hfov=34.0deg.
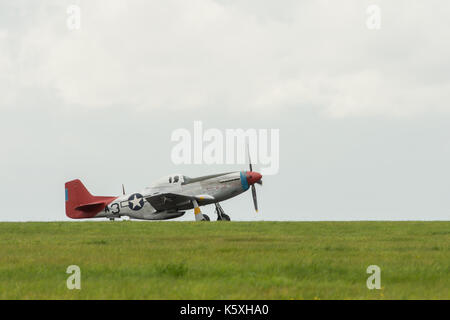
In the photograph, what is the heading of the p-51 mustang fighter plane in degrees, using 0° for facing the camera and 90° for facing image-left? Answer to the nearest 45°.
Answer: approximately 270°
